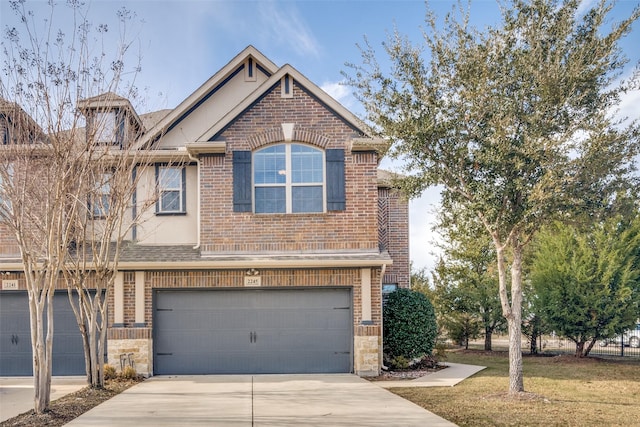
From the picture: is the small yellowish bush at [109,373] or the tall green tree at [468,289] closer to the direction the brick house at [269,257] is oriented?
the small yellowish bush

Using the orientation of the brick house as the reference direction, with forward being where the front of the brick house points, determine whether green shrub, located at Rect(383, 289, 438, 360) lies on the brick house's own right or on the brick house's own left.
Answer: on the brick house's own left

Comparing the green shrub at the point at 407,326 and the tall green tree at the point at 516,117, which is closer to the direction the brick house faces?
the tall green tree

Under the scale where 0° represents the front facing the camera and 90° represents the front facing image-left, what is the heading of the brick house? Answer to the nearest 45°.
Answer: approximately 0°

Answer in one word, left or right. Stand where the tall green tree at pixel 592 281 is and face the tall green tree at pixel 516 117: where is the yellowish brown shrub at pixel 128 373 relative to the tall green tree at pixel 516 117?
right
